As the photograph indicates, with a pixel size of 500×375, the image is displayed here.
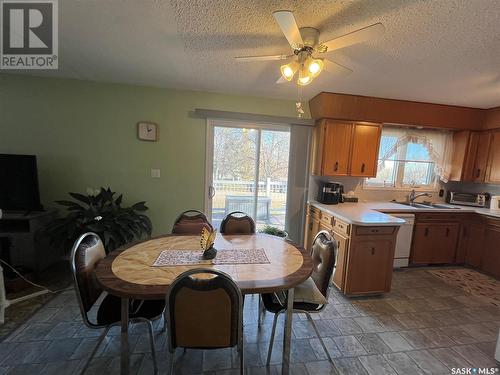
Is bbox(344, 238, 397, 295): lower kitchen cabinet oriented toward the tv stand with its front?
no

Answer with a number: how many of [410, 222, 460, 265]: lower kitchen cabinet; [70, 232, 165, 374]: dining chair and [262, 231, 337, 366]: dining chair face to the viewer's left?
1

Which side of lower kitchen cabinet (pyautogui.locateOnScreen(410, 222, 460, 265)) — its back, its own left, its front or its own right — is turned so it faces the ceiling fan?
front

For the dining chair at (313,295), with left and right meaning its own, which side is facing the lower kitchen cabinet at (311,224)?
right

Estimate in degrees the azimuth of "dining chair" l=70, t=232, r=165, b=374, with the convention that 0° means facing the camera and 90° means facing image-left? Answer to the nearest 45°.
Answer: approximately 270°

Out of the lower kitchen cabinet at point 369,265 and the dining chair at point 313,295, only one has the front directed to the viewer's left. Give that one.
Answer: the dining chair

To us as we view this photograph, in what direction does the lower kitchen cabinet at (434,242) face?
facing the viewer

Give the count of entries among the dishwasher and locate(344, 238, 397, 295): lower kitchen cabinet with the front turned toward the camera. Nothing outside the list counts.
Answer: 2

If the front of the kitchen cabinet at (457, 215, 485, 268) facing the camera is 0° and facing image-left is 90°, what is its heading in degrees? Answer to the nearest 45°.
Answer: approximately 45°

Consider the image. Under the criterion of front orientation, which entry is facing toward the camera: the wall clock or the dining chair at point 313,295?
the wall clock

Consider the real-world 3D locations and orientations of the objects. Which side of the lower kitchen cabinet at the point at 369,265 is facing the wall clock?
right

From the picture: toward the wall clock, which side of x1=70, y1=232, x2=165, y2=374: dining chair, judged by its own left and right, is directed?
left

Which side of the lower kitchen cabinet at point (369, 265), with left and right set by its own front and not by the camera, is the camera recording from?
front

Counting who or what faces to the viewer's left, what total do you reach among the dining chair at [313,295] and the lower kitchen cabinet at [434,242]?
1

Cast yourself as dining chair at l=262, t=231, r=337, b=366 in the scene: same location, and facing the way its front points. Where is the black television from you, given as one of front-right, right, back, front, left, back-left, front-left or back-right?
front

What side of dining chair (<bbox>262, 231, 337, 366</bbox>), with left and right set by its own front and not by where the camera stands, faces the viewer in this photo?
left

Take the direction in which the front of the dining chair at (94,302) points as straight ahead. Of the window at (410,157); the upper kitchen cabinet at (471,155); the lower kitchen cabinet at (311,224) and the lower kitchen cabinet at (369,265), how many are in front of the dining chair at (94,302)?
4
